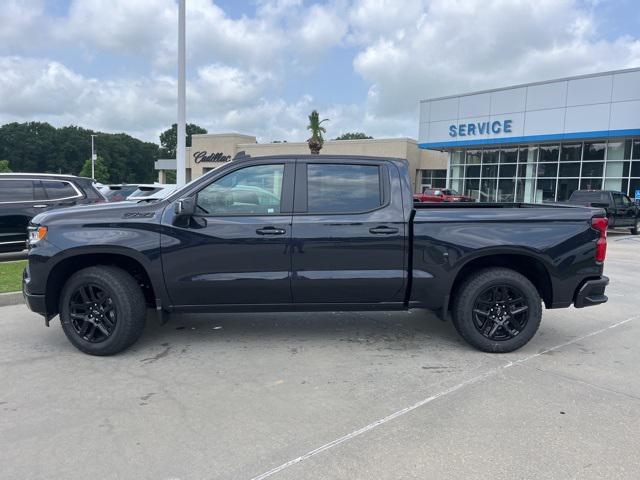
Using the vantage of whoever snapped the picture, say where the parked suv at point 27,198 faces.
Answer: facing to the left of the viewer

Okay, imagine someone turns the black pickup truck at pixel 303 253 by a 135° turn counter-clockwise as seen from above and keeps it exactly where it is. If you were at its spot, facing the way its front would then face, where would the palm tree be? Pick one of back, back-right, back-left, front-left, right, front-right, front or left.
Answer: back-left

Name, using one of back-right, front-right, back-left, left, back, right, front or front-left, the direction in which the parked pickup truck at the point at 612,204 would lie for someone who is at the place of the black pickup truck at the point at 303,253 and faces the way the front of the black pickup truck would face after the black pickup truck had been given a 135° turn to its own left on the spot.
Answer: left

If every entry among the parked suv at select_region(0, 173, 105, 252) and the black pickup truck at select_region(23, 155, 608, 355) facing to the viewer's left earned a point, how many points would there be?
2

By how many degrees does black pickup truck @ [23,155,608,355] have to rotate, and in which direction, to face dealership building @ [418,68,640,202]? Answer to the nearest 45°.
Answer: approximately 135° to its right

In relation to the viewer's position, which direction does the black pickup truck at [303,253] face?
facing to the left of the viewer

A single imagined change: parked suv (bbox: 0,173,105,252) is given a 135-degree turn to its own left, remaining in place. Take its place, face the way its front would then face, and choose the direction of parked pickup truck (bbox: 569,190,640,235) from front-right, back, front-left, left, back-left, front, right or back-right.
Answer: front-left

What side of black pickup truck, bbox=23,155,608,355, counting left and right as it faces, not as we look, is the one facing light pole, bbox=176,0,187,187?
right

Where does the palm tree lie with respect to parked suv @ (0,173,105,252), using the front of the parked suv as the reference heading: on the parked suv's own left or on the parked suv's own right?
on the parked suv's own right
